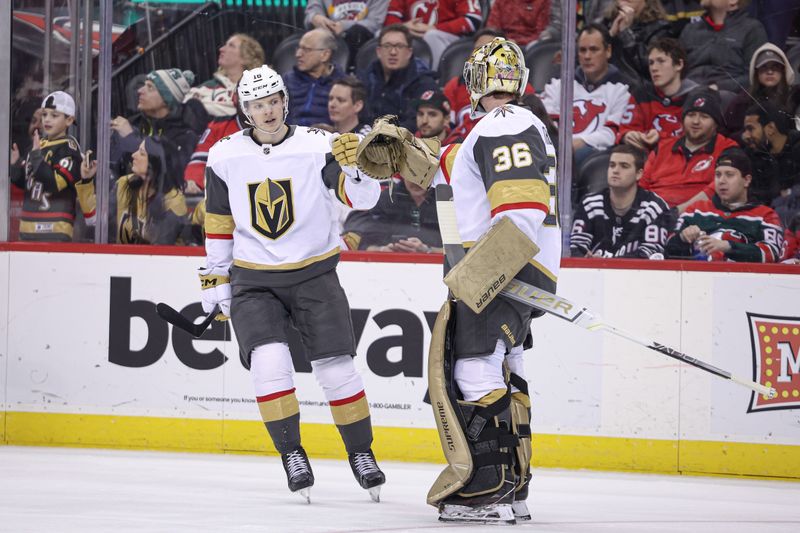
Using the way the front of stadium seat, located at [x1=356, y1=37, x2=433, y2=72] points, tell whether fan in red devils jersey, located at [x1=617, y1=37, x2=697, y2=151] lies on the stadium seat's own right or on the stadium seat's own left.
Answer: on the stadium seat's own left

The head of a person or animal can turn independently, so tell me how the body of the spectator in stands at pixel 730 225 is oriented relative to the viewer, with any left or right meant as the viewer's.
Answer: facing the viewer and to the left of the viewer

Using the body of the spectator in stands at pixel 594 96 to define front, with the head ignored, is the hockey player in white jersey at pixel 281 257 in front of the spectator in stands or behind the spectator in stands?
in front

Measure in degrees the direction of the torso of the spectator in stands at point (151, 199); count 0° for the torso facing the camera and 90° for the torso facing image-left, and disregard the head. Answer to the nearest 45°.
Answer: approximately 45°

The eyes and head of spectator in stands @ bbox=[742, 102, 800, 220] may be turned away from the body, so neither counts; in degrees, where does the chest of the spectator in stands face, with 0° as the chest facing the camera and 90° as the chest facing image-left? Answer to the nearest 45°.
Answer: approximately 45°

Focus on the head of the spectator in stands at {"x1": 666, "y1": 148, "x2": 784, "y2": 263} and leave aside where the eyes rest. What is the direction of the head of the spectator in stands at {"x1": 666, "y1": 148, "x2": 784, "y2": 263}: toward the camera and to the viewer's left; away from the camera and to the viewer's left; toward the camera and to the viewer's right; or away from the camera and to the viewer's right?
toward the camera and to the viewer's left

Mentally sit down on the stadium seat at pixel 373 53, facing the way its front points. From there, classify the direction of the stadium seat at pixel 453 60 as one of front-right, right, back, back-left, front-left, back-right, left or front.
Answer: left

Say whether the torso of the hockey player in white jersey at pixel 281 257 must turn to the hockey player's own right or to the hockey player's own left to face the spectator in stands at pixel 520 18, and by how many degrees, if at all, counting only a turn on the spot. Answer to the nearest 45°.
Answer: approximately 135° to the hockey player's own left

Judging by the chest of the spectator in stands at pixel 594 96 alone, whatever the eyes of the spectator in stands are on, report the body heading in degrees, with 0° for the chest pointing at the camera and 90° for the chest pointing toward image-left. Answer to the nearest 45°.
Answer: approximately 45°

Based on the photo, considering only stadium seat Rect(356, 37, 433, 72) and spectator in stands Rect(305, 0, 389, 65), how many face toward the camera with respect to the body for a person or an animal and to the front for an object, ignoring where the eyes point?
2

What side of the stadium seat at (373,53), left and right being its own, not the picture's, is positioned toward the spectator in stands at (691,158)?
left

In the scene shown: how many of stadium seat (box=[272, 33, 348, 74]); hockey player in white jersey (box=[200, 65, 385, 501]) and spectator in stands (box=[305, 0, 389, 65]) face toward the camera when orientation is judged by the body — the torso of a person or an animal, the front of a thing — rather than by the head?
3
